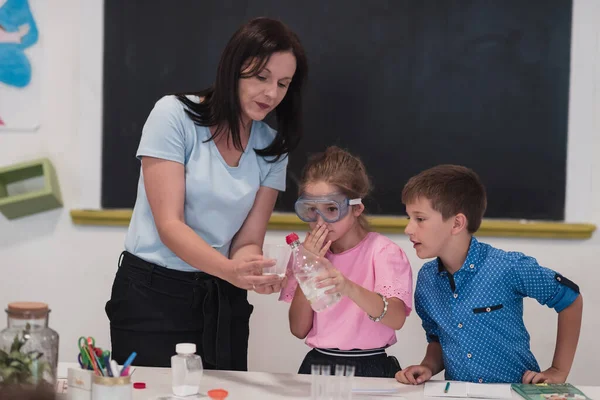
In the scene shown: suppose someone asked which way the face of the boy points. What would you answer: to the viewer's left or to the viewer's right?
to the viewer's left

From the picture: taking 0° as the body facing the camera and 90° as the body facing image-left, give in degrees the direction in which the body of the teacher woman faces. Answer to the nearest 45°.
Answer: approximately 315°

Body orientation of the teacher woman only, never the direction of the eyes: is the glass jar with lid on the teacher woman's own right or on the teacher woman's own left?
on the teacher woman's own right

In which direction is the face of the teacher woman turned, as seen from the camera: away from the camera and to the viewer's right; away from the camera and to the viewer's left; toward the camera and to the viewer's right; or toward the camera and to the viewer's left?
toward the camera and to the viewer's right

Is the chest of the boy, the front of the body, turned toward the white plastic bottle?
yes

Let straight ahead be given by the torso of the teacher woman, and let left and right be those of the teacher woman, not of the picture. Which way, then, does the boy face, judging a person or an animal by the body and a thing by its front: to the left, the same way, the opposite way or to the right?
to the right

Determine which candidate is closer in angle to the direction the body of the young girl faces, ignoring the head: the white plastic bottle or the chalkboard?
the white plastic bottle
